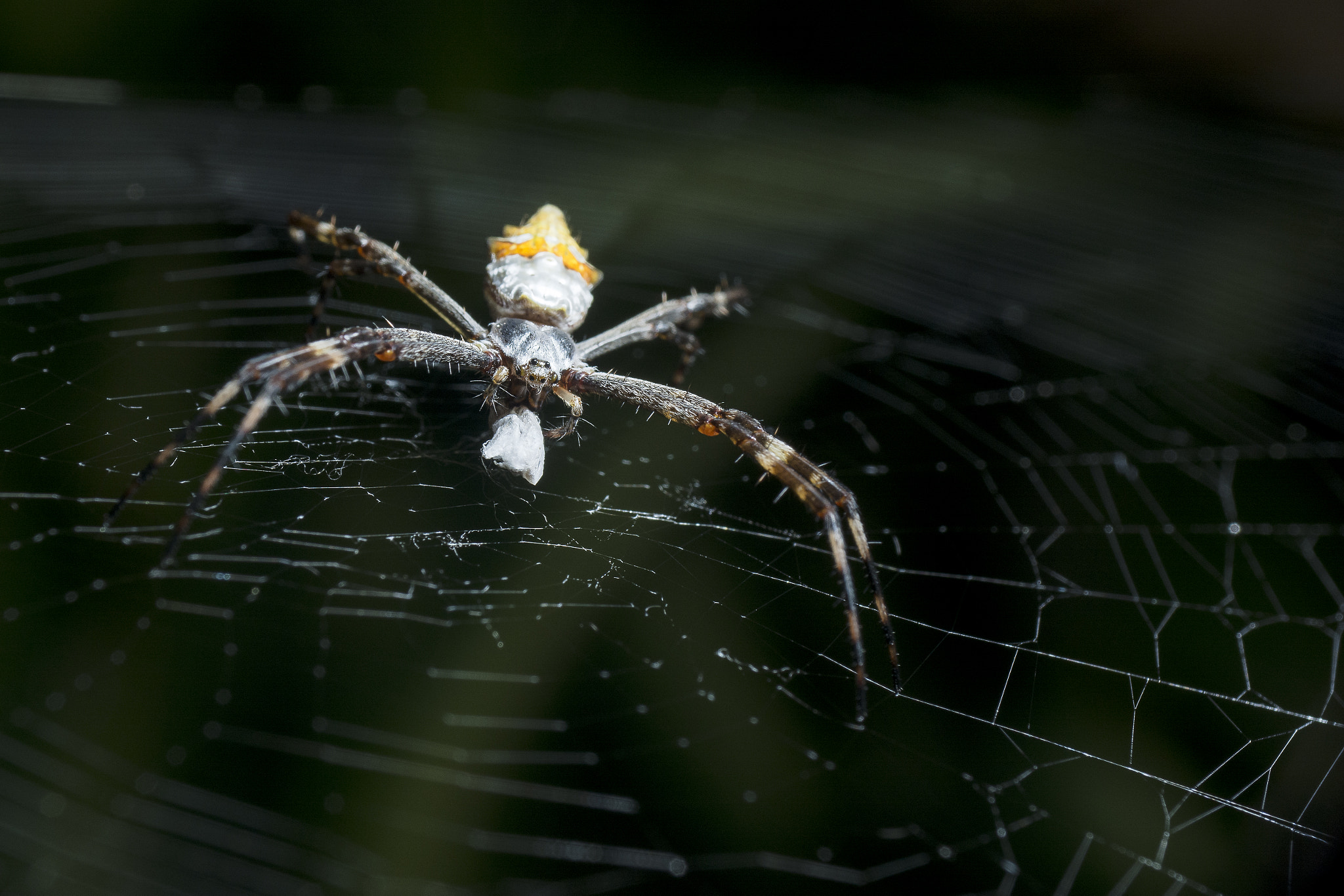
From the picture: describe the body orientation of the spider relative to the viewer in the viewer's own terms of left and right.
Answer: facing the viewer
